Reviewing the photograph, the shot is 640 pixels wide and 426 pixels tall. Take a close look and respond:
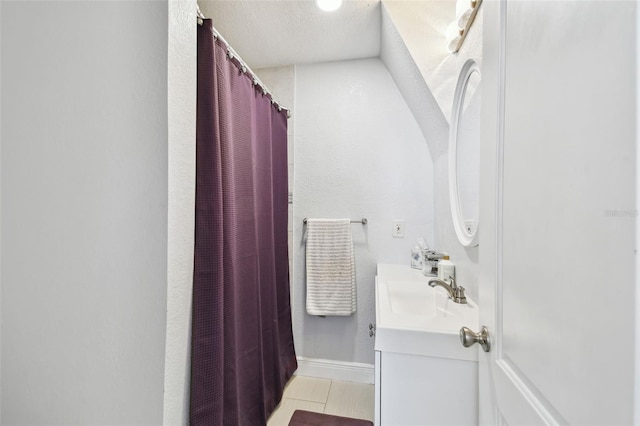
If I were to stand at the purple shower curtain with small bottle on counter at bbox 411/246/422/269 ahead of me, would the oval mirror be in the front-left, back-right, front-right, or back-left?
front-right

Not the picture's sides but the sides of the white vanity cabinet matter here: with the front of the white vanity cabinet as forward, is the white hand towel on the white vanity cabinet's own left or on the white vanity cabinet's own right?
on the white vanity cabinet's own right

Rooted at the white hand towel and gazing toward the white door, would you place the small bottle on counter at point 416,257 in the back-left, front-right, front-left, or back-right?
front-left

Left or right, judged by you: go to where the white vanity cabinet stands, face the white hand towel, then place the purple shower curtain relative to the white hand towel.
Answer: left

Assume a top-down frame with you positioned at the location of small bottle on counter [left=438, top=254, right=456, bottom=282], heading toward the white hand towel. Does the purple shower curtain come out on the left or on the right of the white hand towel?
left

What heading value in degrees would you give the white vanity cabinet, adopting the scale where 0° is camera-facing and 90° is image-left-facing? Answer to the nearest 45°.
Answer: approximately 90°

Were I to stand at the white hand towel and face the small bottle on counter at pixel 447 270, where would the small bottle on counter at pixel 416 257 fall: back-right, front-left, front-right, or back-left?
front-left

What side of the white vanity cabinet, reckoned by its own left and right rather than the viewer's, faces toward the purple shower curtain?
front
